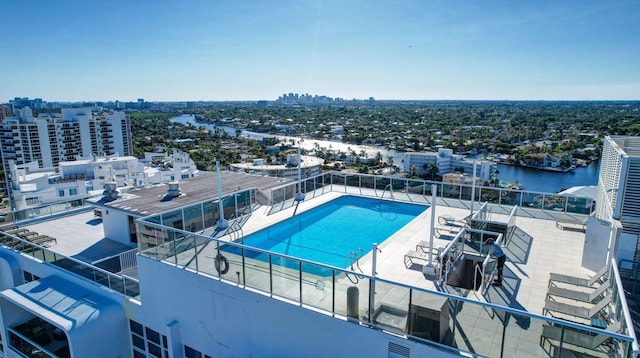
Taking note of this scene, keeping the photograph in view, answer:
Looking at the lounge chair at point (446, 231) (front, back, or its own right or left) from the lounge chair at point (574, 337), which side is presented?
left

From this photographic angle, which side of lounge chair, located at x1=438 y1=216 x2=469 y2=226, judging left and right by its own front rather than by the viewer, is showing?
left

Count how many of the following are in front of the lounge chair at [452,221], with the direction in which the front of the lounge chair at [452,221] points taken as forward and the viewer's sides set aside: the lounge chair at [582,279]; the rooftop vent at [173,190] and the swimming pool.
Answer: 2

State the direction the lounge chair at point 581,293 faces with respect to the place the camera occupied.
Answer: facing to the left of the viewer

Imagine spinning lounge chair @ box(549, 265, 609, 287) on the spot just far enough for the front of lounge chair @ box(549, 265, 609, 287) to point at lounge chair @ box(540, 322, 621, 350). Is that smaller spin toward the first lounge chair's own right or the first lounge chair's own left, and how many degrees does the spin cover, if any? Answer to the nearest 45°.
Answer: approximately 90° to the first lounge chair's own left

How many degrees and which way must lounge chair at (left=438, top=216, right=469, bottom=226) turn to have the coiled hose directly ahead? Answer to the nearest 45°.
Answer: approximately 45° to its left

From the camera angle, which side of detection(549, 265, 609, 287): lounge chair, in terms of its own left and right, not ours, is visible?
left

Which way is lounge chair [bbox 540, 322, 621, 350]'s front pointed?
to the viewer's left

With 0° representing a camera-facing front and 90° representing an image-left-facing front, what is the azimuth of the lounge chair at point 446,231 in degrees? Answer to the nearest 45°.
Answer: approximately 90°
